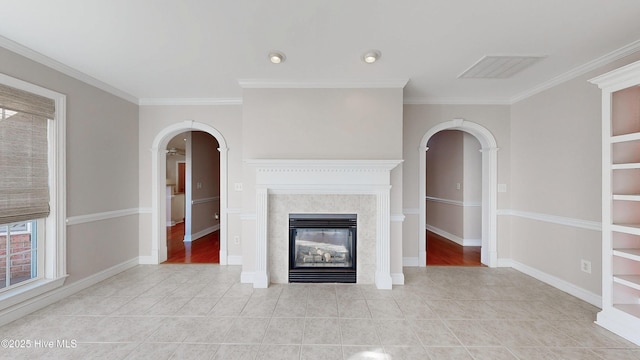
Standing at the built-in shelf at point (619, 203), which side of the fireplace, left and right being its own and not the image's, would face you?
left

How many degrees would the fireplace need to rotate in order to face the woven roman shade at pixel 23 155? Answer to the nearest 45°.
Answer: approximately 90° to its right

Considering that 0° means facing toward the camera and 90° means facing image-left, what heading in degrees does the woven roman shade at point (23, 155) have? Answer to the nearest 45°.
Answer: approximately 315°

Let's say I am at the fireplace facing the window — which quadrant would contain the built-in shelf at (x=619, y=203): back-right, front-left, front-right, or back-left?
back-left

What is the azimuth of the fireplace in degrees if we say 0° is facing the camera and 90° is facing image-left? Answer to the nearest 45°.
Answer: approximately 0°

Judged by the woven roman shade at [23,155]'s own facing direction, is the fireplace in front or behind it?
in front

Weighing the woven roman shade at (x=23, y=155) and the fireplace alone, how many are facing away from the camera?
0

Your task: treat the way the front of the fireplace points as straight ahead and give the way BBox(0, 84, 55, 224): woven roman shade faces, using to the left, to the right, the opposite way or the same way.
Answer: to the left
